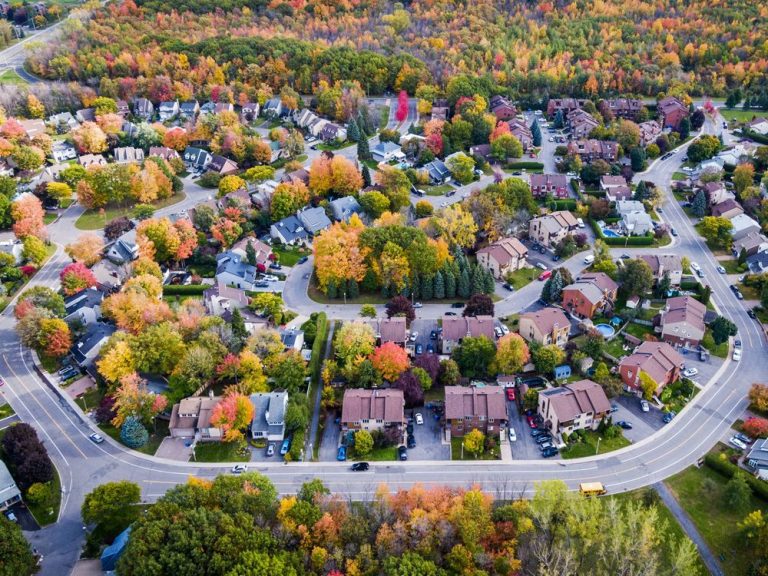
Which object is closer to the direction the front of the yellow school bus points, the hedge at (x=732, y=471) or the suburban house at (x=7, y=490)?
the hedge

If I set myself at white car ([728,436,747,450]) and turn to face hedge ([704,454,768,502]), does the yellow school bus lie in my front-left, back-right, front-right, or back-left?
front-right

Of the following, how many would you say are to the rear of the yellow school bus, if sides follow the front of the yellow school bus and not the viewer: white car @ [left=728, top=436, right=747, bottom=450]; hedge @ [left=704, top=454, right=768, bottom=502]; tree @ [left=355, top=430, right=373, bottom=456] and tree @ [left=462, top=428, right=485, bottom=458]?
2

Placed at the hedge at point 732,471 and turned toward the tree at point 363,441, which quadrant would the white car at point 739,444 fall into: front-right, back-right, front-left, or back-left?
back-right

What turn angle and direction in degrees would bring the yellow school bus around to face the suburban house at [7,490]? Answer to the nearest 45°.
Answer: approximately 135° to its right

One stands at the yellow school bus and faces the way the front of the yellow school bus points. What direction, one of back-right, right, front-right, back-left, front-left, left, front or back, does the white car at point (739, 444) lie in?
front-left

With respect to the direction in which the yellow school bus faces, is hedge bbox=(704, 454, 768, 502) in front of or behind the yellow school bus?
in front

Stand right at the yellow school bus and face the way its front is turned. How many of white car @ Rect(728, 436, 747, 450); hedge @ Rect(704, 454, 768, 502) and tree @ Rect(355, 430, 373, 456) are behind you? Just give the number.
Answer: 1

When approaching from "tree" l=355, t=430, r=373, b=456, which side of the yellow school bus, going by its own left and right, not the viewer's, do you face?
back

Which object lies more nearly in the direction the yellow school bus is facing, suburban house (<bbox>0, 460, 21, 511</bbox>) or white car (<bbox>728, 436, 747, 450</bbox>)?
the white car

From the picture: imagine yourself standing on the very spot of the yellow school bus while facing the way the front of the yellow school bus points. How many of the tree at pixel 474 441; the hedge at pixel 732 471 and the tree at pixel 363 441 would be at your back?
2

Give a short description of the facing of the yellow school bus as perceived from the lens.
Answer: facing to the right of the viewer
